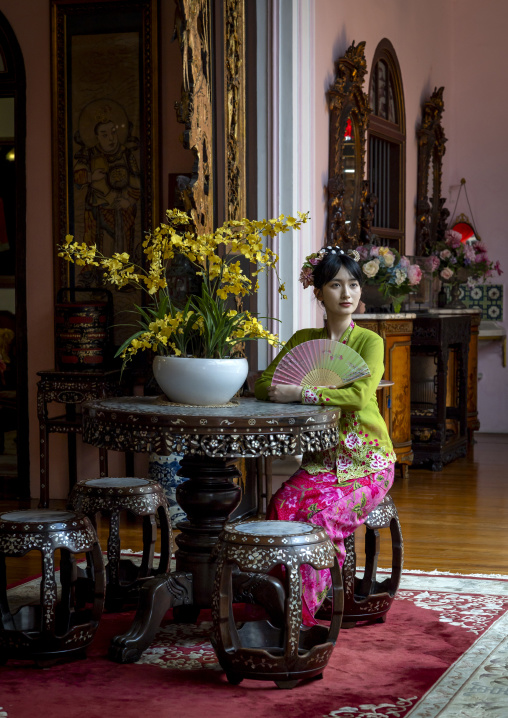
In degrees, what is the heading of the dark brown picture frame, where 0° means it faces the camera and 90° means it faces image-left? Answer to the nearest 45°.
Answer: approximately 0°

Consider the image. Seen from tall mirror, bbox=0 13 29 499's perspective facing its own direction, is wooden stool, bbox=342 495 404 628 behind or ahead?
ahead

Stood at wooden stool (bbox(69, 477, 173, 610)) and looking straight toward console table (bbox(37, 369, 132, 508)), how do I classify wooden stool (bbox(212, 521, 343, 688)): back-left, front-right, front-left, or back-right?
back-right

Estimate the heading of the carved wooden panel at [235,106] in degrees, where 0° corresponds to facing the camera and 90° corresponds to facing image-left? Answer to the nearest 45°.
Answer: approximately 0°

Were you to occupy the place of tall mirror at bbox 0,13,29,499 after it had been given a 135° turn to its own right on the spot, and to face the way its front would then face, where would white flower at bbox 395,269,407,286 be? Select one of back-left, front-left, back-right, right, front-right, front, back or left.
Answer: back-right

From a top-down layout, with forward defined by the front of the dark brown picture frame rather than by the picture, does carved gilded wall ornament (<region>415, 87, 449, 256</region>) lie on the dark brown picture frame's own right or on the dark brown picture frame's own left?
on the dark brown picture frame's own left

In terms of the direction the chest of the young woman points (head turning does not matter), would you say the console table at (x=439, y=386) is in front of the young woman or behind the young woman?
behind
